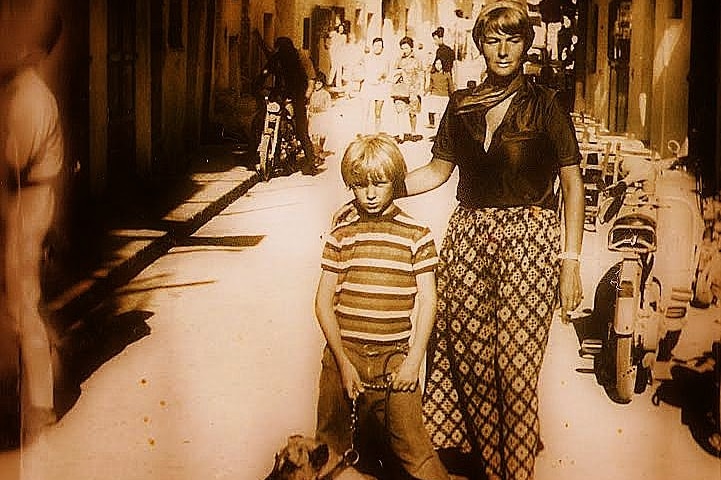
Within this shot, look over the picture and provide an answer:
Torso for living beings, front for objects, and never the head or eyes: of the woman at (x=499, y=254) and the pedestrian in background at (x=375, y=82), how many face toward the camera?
2

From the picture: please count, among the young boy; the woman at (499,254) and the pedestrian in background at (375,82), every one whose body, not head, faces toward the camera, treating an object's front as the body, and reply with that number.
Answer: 3

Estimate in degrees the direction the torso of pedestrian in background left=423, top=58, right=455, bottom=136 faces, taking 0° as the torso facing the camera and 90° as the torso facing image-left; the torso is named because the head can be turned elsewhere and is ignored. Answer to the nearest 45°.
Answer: approximately 0°

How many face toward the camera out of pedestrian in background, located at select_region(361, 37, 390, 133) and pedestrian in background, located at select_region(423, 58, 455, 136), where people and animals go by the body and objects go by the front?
2

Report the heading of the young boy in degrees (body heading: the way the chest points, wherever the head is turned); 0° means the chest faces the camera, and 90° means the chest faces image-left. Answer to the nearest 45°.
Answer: approximately 0°
